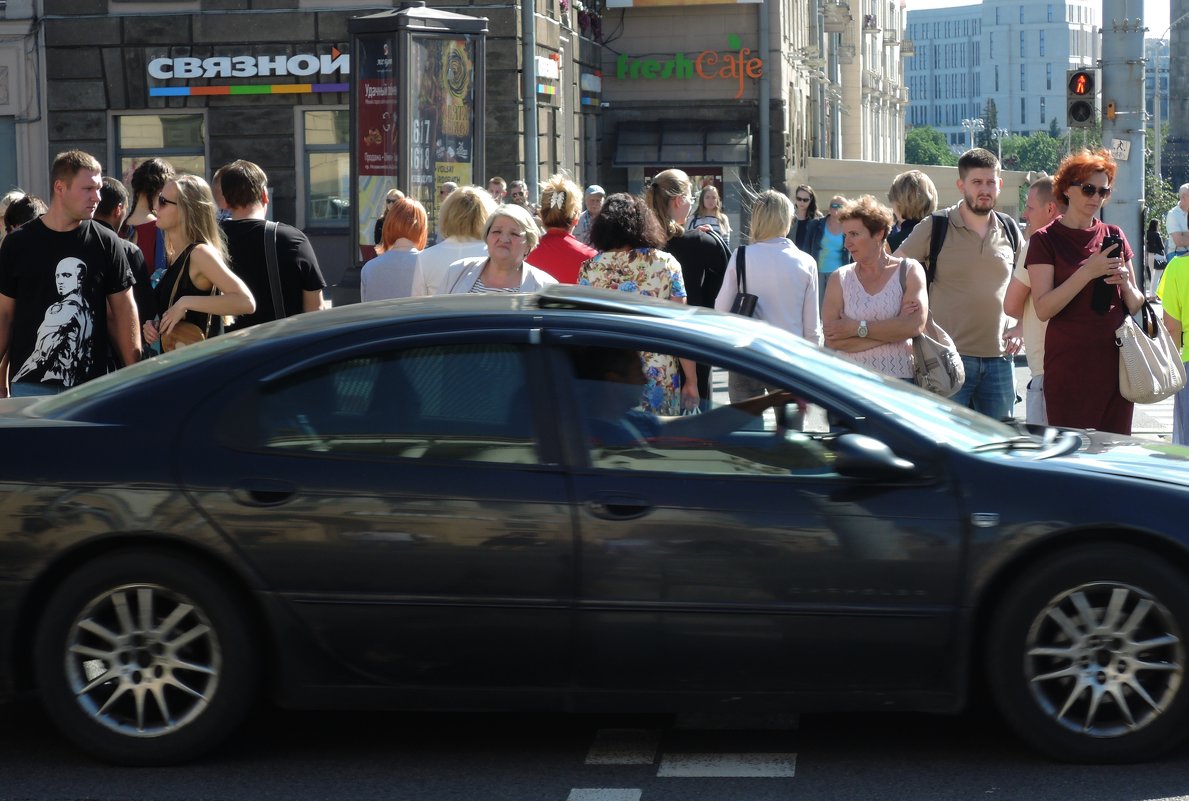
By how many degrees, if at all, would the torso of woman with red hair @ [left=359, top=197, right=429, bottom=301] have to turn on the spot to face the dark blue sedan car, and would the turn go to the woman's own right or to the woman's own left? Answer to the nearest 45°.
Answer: approximately 180°

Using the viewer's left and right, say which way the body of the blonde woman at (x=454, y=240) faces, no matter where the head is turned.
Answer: facing away from the viewer

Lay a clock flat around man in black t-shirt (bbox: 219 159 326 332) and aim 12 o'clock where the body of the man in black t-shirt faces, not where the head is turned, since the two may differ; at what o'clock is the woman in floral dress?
The woman in floral dress is roughly at 3 o'clock from the man in black t-shirt.

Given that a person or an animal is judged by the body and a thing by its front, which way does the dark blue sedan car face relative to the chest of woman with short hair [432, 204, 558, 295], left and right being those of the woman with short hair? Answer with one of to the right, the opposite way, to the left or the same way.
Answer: to the left

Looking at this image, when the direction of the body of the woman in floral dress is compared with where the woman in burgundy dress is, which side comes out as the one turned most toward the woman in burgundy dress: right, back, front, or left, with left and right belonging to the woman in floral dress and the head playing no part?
right

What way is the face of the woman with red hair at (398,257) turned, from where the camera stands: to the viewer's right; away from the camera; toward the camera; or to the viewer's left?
away from the camera

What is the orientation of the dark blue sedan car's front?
to the viewer's right

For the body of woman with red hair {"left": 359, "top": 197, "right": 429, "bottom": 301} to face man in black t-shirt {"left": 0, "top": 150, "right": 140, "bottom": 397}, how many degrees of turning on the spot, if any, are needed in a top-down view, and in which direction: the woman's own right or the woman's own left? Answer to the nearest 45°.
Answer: approximately 135° to the woman's own left

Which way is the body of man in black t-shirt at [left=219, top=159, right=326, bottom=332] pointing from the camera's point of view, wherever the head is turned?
away from the camera

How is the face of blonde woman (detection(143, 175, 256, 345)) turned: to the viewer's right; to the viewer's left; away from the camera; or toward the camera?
to the viewer's left

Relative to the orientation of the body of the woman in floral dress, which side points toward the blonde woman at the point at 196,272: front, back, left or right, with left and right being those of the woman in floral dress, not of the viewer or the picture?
left

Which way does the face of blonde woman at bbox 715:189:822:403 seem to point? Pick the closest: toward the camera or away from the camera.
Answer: away from the camera
